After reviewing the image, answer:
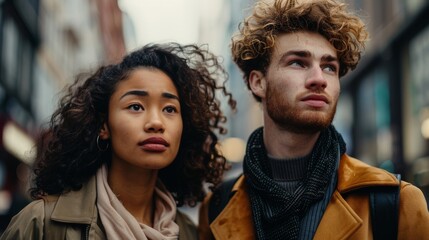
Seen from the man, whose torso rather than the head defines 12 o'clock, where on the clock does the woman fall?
The woman is roughly at 3 o'clock from the man.

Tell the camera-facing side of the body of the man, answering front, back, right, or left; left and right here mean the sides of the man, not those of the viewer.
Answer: front

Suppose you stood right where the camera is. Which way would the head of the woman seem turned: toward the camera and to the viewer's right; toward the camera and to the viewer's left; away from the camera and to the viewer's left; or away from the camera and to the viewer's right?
toward the camera and to the viewer's right

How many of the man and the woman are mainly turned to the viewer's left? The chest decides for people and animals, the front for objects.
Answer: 0

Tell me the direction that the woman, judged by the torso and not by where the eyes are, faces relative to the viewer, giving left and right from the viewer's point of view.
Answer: facing the viewer and to the right of the viewer

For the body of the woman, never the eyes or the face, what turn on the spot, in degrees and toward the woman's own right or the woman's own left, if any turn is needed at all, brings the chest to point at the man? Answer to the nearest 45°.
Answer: approximately 45° to the woman's own left
